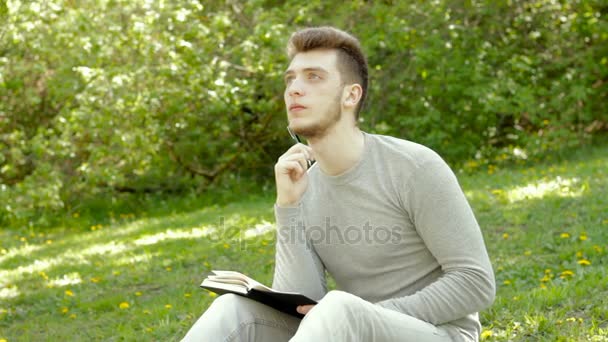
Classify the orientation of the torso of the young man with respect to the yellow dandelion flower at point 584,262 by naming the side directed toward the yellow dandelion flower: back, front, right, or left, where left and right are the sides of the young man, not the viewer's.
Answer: back

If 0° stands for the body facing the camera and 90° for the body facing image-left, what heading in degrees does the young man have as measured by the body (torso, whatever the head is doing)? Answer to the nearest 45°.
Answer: approximately 45°

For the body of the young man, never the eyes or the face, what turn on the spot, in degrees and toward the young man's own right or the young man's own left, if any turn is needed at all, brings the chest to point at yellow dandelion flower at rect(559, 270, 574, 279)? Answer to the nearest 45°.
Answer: approximately 180°
